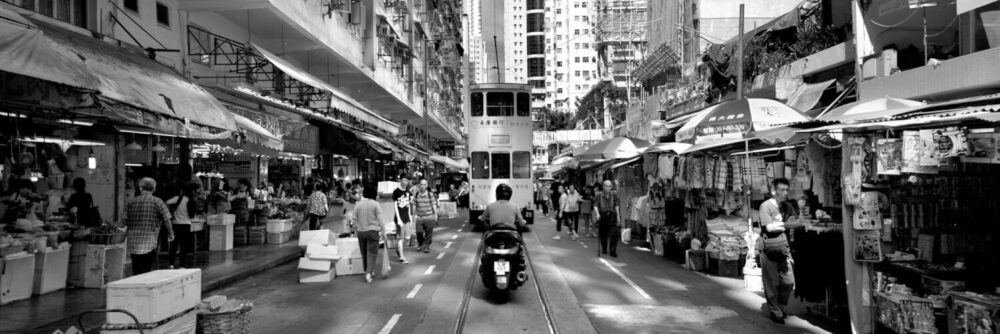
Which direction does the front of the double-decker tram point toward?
toward the camera

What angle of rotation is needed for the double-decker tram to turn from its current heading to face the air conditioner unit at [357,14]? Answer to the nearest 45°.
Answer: approximately 90° to its right

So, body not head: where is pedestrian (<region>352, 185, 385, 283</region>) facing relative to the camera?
away from the camera

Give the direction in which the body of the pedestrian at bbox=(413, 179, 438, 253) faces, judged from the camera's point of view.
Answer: toward the camera

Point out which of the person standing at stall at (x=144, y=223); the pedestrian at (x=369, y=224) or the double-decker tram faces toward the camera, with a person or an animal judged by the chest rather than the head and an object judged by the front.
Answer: the double-decker tram

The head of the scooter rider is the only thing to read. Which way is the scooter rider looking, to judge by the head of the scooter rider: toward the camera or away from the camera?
away from the camera

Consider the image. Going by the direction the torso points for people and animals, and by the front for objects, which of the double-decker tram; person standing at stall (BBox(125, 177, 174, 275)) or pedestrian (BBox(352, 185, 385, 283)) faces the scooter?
the double-decker tram
